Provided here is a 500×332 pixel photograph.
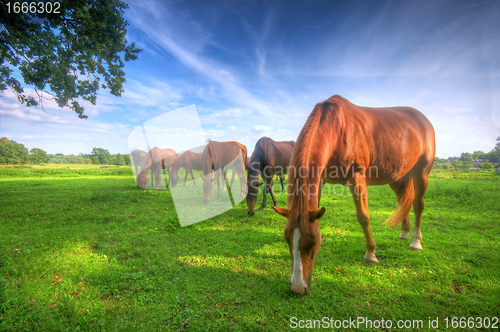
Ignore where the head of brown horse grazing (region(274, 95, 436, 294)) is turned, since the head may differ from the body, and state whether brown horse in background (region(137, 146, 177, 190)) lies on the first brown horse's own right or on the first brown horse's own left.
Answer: on the first brown horse's own right

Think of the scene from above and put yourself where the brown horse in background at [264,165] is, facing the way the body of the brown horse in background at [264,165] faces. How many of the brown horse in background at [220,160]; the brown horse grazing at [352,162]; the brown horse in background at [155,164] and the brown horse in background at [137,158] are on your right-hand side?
3

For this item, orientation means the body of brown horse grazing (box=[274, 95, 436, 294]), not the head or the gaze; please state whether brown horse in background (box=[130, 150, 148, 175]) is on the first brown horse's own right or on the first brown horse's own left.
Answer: on the first brown horse's own right

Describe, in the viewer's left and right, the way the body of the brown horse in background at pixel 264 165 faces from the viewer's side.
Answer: facing the viewer and to the left of the viewer

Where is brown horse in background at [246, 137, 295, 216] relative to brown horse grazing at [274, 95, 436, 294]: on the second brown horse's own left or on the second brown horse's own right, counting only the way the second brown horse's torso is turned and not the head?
on the second brown horse's own right

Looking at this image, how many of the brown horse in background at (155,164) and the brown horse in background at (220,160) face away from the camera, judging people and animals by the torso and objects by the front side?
0

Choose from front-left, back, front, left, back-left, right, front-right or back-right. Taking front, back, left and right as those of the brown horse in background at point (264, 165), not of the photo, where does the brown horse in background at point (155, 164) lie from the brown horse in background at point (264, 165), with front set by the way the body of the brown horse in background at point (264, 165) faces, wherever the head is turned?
right

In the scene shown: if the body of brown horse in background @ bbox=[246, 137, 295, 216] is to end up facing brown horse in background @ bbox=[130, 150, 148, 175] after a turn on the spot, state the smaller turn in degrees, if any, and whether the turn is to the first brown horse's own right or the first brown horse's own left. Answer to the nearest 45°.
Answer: approximately 90° to the first brown horse's own right

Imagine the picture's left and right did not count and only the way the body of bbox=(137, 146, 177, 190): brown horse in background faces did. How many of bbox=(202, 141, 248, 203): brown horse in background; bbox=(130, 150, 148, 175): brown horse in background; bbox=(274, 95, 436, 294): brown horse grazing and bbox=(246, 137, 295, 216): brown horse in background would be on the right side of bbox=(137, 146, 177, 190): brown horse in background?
1

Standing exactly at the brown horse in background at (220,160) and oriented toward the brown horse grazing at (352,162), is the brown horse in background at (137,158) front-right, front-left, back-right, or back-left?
back-right
